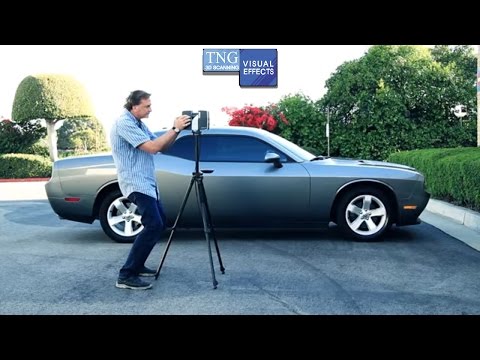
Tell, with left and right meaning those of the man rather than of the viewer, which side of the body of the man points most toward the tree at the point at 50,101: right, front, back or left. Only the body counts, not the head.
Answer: left

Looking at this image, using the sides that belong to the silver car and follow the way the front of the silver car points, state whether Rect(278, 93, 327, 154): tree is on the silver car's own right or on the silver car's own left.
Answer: on the silver car's own left

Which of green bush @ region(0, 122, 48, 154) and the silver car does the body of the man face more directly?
the silver car

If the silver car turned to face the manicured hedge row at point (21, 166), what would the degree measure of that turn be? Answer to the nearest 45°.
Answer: approximately 135° to its left

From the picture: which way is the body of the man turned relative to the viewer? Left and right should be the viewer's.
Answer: facing to the right of the viewer

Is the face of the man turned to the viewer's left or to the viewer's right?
to the viewer's right

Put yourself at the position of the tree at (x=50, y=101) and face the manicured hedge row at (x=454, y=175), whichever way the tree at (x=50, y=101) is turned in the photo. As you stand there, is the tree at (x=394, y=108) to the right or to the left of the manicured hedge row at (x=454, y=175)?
left

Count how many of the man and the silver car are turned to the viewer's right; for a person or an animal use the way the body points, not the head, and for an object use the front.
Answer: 2

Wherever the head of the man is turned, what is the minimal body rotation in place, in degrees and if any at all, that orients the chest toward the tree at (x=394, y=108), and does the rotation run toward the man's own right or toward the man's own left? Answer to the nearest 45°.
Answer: approximately 45° to the man's own left

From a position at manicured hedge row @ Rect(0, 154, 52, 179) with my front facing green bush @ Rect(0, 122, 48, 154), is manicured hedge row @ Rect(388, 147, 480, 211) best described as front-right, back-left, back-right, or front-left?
back-right

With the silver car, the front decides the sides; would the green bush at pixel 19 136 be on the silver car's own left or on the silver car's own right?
on the silver car's own left

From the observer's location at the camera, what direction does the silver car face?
facing to the right of the viewer
